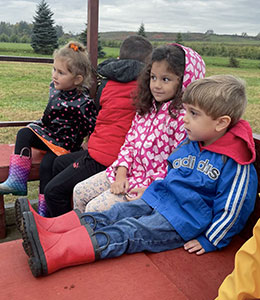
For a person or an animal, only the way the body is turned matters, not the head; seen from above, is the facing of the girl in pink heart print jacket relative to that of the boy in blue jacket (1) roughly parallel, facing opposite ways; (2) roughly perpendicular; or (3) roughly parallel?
roughly parallel

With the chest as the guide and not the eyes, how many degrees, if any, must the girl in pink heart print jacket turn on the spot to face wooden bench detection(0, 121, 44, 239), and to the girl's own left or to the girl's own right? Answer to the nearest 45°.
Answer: approximately 90° to the girl's own right

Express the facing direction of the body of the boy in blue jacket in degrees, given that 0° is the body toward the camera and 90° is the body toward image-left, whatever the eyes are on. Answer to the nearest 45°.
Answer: approximately 45°

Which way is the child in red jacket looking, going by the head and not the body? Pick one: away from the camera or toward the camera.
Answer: away from the camera
